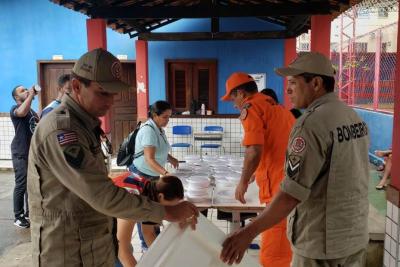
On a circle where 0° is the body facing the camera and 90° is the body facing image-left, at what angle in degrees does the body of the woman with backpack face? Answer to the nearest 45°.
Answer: approximately 270°

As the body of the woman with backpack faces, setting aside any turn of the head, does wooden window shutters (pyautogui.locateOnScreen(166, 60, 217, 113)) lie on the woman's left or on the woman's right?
on the woman's left

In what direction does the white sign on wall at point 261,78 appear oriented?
toward the camera

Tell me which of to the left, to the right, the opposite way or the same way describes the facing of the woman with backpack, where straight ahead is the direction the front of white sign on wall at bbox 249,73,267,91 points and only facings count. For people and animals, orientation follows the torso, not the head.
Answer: to the left

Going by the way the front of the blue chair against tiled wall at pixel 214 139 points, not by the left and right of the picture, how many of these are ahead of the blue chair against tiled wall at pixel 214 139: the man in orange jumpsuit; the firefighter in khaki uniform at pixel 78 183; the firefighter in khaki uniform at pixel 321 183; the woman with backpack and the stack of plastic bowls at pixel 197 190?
5

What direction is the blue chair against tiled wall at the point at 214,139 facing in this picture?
toward the camera

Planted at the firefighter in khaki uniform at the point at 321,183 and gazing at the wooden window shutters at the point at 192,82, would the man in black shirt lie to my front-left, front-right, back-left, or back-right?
front-left

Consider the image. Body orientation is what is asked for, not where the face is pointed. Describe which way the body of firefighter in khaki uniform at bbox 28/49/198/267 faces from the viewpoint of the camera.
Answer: to the viewer's right

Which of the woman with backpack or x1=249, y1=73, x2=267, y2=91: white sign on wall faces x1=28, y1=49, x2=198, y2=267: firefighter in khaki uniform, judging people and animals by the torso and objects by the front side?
the white sign on wall

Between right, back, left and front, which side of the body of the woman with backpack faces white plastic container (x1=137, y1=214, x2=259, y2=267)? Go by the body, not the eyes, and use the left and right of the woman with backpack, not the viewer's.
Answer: right

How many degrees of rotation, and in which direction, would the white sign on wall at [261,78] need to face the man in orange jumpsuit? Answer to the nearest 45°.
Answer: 0° — it already faces them

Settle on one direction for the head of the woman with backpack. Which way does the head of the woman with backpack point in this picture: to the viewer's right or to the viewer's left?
to the viewer's right

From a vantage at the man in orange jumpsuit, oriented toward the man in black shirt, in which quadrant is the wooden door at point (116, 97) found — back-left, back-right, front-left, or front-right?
front-right

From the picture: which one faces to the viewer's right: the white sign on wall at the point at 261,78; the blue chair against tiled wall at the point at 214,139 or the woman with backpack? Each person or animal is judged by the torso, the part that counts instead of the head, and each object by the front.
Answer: the woman with backpack

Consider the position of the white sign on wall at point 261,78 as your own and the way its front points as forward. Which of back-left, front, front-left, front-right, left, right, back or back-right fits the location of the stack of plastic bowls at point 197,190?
front
